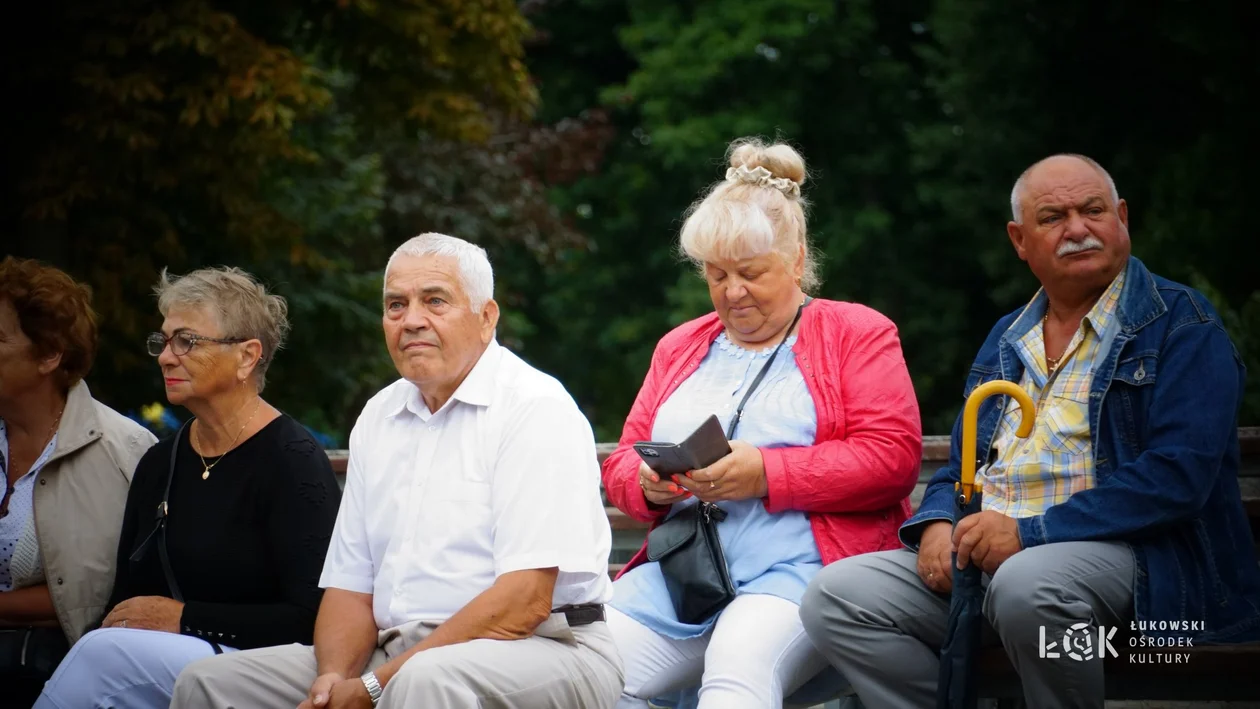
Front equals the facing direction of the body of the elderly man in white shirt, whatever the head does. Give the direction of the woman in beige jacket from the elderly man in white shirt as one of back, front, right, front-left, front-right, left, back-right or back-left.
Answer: right

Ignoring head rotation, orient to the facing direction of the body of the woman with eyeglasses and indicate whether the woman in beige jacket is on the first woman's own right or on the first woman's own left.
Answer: on the first woman's own right

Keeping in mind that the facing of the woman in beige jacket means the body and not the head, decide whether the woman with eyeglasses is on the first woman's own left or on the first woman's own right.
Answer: on the first woman's own left

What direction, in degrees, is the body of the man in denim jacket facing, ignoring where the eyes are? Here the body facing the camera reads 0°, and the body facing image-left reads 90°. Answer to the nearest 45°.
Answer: approximately 45°

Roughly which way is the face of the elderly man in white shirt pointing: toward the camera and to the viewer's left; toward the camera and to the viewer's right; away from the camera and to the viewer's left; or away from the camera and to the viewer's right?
toward the camera and to the viewer's left

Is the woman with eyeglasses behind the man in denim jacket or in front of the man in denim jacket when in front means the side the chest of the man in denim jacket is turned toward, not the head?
in front

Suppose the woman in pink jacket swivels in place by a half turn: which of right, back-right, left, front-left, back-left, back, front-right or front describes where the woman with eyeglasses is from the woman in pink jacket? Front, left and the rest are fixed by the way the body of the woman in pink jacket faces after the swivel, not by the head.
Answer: back-left

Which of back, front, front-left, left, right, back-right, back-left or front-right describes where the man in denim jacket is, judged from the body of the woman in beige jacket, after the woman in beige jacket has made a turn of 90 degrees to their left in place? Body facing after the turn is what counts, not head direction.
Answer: front

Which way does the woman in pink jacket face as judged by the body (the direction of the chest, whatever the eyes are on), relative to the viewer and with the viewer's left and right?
facing the viewer and to the left of the viewer

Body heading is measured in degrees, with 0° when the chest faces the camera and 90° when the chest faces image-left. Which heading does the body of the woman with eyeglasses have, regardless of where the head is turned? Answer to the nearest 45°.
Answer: approximately 45°

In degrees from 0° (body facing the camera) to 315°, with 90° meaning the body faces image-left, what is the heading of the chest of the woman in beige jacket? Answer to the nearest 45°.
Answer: approximately 45°

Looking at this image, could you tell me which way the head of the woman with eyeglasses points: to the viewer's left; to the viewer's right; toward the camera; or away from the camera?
to the viewer's left

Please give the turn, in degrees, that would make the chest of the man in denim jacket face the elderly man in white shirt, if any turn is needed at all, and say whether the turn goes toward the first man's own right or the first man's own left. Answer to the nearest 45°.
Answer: approximately 45° to the first man's own right
